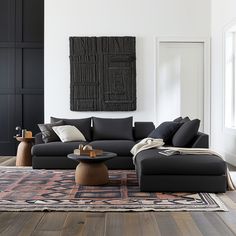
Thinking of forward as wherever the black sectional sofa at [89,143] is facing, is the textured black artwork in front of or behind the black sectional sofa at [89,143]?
behind

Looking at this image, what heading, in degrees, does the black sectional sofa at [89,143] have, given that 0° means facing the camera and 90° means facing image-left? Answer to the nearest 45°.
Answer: approximately 0°

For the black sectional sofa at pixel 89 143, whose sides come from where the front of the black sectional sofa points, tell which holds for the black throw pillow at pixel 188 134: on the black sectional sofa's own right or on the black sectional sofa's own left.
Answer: on the black sectional sofa's own left

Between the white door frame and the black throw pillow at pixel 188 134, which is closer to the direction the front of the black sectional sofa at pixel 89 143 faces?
the black throw pillow

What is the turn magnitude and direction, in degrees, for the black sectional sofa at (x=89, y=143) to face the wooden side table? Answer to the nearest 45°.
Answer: approximately 135° to its right

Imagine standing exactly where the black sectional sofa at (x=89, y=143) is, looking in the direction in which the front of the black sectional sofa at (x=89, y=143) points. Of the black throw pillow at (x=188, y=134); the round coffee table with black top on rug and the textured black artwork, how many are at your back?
1

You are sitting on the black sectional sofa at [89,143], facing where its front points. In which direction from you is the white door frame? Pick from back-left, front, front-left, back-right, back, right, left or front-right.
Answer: back-left
